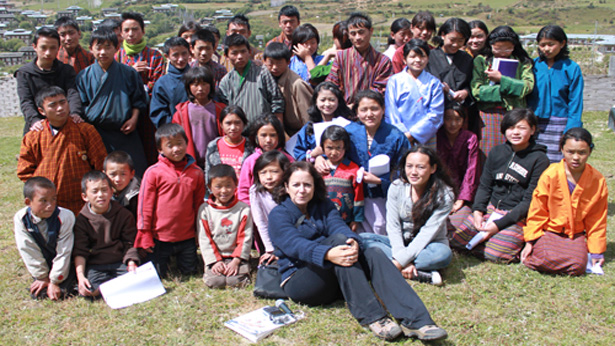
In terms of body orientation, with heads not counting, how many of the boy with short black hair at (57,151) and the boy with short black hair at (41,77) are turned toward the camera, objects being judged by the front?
2

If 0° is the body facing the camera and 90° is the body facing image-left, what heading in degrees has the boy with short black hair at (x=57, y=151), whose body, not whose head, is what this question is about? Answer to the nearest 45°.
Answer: approximately 0°

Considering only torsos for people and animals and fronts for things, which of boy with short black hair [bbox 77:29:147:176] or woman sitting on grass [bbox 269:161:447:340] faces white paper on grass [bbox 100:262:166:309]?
the boy with short black hair

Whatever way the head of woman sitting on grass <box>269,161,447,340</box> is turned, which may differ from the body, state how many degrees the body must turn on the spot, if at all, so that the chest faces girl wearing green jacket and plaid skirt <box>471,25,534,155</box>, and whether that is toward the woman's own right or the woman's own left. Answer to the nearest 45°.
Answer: approximately 90° to the woman's own left

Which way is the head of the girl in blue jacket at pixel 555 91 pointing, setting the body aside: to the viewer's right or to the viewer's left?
to the viewer's left

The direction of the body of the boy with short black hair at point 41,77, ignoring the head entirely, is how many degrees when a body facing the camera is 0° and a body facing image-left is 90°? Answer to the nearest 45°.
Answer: approximately 0°

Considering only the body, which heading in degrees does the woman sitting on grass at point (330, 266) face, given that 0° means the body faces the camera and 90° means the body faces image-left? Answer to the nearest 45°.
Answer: approximately 315°

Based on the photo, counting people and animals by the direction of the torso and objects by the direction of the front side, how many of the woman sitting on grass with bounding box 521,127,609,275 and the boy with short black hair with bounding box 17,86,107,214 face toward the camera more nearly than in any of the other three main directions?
2

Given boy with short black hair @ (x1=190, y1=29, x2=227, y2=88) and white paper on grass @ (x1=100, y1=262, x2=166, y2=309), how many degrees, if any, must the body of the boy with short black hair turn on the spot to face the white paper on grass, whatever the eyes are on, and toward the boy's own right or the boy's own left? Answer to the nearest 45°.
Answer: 0° — they already face it
